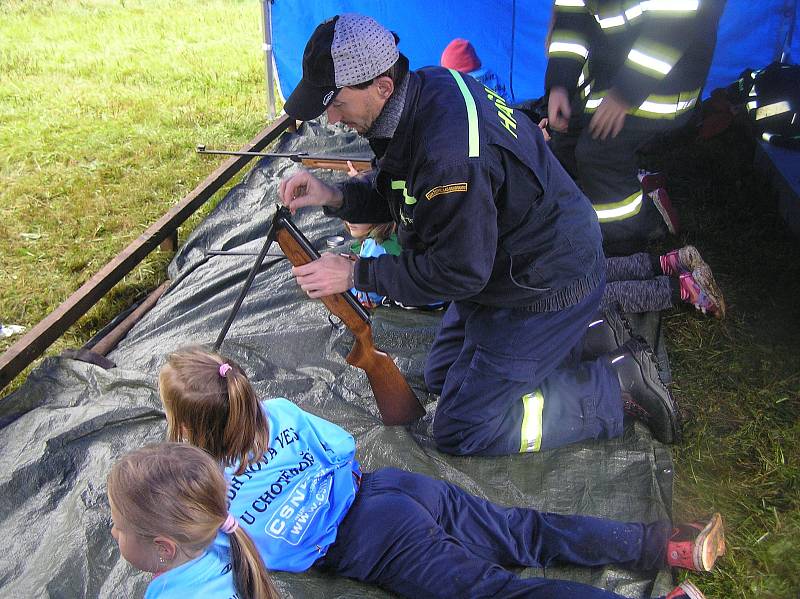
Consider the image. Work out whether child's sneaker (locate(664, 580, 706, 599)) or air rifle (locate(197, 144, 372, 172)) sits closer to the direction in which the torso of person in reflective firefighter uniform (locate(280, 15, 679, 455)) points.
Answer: the air rifle

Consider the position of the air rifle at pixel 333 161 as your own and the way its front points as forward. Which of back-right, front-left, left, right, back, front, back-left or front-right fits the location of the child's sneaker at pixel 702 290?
back-left

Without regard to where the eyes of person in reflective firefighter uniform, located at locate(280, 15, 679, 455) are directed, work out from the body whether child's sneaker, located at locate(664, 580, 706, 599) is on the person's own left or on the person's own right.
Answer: on the person's own left

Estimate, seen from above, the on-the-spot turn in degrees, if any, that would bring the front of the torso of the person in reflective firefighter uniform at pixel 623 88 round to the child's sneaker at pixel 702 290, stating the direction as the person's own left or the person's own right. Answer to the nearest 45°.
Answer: approximately 90° to the person's own left

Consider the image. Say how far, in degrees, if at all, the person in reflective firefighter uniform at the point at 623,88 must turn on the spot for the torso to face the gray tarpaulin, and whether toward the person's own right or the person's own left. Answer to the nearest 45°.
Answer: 0° — they already face it

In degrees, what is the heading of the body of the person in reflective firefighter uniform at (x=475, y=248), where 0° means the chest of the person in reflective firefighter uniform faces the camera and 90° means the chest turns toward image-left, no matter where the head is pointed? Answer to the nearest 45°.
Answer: approximately 90°

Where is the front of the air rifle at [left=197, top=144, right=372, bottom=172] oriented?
to the viewer's left

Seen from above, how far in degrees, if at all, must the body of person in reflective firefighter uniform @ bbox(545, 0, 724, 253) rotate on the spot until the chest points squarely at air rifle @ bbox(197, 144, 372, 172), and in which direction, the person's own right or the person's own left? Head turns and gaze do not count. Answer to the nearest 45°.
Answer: approximately 45° to the person's own right

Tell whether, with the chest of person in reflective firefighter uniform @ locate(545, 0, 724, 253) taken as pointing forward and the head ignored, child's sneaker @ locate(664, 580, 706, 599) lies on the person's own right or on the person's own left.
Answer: on the person's own left
